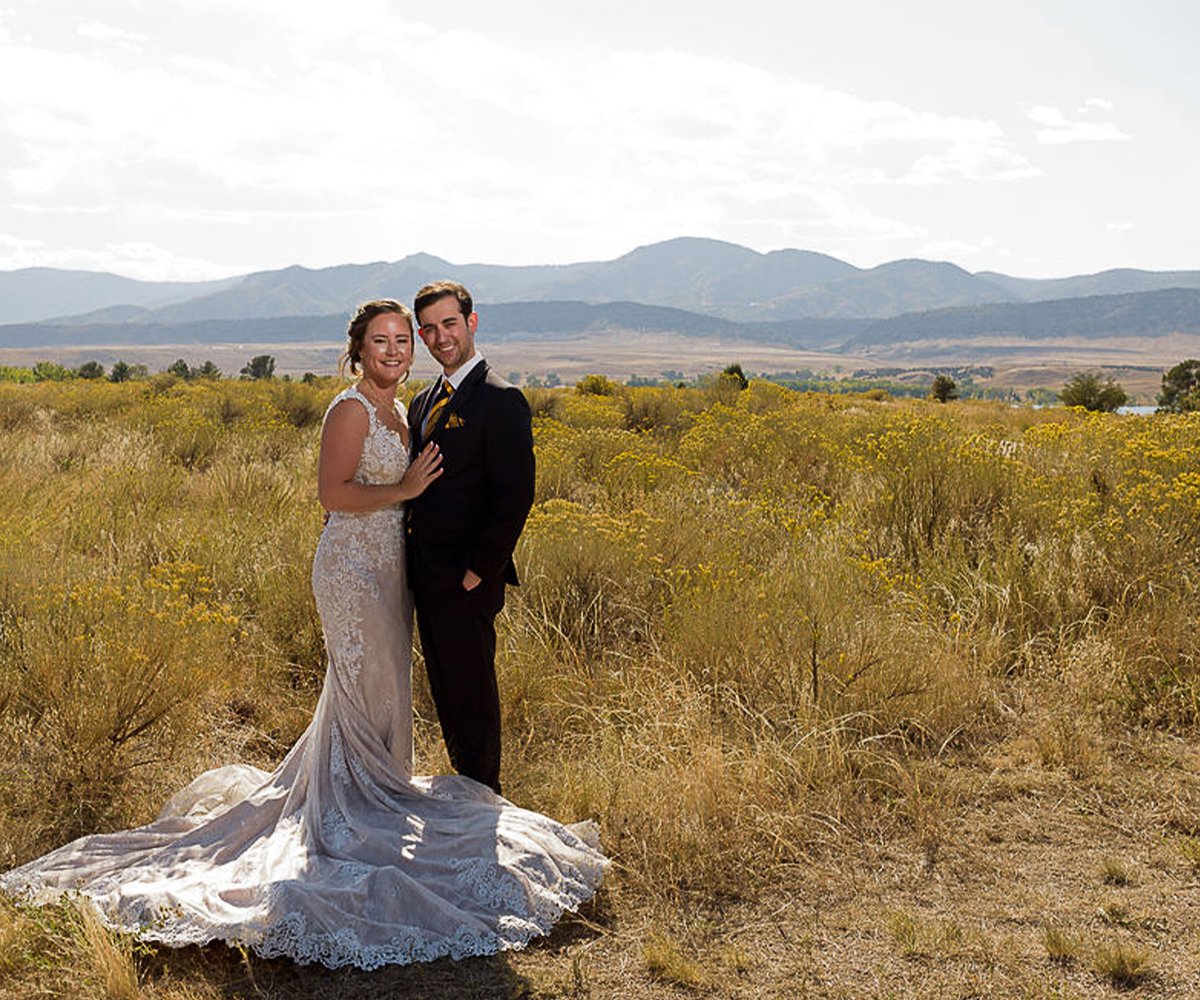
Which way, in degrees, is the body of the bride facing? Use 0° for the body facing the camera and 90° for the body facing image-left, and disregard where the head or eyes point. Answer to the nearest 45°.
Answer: approximately 315°

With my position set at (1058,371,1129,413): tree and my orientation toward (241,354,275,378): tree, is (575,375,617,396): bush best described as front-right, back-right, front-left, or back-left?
front-left

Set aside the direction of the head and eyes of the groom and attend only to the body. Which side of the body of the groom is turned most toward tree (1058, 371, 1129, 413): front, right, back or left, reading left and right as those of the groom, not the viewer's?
back

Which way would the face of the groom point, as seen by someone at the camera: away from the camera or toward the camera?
toward the camera

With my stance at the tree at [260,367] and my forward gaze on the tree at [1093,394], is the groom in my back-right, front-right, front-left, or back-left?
front-right

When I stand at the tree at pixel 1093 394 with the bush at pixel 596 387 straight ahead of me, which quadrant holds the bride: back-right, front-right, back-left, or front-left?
front-left

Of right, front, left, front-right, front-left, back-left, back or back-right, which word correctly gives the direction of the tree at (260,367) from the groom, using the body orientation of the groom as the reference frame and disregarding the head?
back-right

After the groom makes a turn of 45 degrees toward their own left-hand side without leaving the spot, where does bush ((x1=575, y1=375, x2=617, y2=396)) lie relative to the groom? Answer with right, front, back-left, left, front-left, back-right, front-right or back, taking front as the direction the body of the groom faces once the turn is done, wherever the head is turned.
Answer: back
